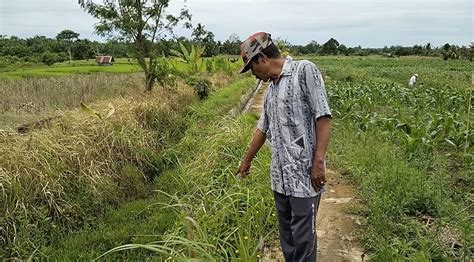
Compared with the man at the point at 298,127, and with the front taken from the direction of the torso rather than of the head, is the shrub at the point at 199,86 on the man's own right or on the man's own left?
on the man's own right

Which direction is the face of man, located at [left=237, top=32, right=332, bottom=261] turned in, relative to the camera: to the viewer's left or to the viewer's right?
to the viewer's left

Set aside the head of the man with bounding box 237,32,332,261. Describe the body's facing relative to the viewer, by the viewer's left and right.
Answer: facing the viewer and to the left of the viewer

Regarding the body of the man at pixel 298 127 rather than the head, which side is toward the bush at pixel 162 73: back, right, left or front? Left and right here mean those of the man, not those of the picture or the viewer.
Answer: right

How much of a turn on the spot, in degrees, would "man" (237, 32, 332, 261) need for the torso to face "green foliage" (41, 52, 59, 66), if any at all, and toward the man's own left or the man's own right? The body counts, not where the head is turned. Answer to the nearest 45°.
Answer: approximately 90° to the man's own right

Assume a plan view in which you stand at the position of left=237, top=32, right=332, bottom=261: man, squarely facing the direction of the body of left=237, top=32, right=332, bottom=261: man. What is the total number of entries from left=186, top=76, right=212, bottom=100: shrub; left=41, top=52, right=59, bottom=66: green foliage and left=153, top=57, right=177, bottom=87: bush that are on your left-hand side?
0
